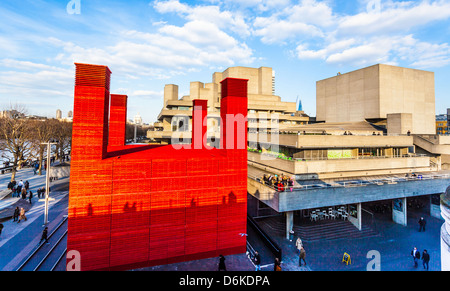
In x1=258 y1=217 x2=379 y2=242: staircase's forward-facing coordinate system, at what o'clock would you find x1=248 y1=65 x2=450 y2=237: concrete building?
The concrete building is roughly at 7 o'clock from the staircase.

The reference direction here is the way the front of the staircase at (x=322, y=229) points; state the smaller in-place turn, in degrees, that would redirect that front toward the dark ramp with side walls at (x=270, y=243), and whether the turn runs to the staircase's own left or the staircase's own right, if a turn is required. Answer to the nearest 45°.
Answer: approximately 45° to the staircase's own right

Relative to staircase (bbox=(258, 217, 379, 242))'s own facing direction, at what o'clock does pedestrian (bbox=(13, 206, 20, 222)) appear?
The pedestrian is roughly at 2 o'clock from the staircase.

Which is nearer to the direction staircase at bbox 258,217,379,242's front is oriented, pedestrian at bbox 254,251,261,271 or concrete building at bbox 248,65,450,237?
the pedestrian

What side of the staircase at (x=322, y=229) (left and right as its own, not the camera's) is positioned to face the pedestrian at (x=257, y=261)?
front

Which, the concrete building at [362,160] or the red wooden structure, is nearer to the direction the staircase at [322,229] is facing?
the red wooden structure

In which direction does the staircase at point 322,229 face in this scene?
toward the camera

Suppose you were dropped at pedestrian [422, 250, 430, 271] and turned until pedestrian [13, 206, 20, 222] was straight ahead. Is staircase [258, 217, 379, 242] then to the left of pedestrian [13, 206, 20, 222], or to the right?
right

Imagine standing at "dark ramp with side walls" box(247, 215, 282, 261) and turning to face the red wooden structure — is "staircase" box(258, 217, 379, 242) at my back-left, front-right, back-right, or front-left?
back-right

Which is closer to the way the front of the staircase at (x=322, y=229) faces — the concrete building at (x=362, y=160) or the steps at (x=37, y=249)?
the steps

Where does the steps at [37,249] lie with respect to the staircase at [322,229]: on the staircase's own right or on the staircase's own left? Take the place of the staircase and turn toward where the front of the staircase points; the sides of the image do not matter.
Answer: on the staircase's own right

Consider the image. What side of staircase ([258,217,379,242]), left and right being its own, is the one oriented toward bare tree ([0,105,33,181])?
right

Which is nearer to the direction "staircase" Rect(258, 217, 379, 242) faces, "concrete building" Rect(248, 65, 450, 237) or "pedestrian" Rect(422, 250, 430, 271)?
the pedestrian
